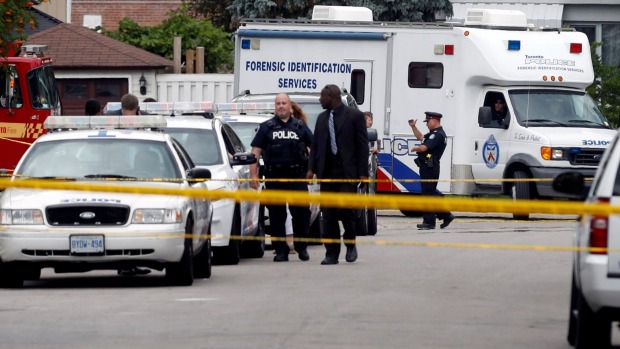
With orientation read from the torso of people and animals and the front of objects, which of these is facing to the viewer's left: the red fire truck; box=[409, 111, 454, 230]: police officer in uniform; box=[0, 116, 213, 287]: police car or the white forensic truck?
the police officer in uniform

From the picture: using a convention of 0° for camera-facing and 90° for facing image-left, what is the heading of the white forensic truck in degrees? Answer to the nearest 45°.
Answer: approximately 315°

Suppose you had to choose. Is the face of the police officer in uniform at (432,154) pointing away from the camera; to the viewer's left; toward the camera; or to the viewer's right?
to the viewer's left

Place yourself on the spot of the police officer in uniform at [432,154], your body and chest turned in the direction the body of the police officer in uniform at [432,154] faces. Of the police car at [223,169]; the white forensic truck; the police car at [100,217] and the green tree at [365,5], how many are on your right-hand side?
2

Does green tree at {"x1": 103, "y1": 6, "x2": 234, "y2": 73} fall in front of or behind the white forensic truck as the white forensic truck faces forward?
behind

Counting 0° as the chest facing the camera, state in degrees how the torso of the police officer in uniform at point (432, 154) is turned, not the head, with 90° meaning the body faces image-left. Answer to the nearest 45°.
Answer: approximately 90°

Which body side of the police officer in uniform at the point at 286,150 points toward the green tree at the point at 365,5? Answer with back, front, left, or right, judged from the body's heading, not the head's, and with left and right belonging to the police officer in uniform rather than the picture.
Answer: back

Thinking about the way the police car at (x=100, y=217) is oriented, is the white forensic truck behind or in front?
behind
